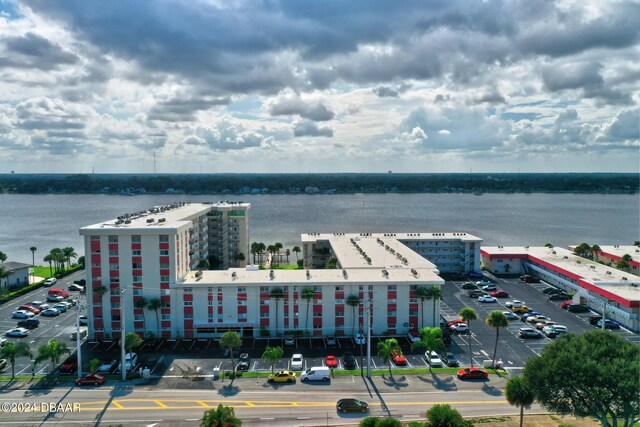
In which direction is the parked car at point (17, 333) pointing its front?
to the viewer's left

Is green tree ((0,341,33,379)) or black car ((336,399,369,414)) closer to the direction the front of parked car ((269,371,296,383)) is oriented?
the green tree

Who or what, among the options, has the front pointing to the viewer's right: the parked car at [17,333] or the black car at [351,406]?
the black car

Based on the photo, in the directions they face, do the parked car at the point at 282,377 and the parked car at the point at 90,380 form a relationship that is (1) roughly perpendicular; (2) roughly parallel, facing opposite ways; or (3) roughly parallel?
roughly parallel

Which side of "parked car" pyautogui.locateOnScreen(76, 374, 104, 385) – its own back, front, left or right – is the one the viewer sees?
left

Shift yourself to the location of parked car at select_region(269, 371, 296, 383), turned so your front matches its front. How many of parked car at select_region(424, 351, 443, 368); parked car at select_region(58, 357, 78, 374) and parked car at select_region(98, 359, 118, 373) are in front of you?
2

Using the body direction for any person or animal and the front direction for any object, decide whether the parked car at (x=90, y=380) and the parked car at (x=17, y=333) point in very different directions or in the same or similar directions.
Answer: same or similar directions

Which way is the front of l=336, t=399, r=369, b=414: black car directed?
to the viewer's right

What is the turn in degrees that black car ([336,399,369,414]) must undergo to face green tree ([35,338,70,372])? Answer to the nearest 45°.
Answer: approximately 180°

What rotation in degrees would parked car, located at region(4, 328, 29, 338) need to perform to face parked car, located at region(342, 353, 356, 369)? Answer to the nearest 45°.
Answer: approximately 135° to its left

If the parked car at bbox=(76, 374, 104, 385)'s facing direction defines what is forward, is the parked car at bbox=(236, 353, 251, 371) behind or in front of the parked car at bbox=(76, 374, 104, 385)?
behind

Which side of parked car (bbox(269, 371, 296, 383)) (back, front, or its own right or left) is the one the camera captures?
left

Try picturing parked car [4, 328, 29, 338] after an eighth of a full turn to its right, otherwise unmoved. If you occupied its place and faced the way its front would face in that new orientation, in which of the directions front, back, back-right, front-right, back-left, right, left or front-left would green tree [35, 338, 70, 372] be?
back-left
